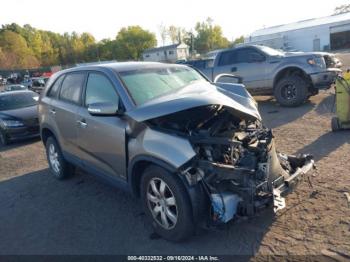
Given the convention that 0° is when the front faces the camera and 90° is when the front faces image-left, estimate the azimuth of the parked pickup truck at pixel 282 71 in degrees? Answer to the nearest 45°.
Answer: approximately 315°

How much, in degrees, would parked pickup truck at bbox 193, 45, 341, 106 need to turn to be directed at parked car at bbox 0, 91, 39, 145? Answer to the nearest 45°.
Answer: approximately 135° to its right

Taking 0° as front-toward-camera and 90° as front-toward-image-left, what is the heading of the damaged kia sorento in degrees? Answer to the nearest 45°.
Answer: approximately 315°

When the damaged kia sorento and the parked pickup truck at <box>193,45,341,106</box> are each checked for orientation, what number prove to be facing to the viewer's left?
0

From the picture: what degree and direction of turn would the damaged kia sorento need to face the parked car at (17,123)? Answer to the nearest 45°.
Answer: approximately 180°

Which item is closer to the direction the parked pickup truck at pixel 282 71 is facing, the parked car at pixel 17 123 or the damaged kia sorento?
the damaged kia sorento

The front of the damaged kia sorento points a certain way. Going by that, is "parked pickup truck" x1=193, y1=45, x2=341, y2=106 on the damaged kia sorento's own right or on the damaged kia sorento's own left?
on the damaged kia sorento's own left
